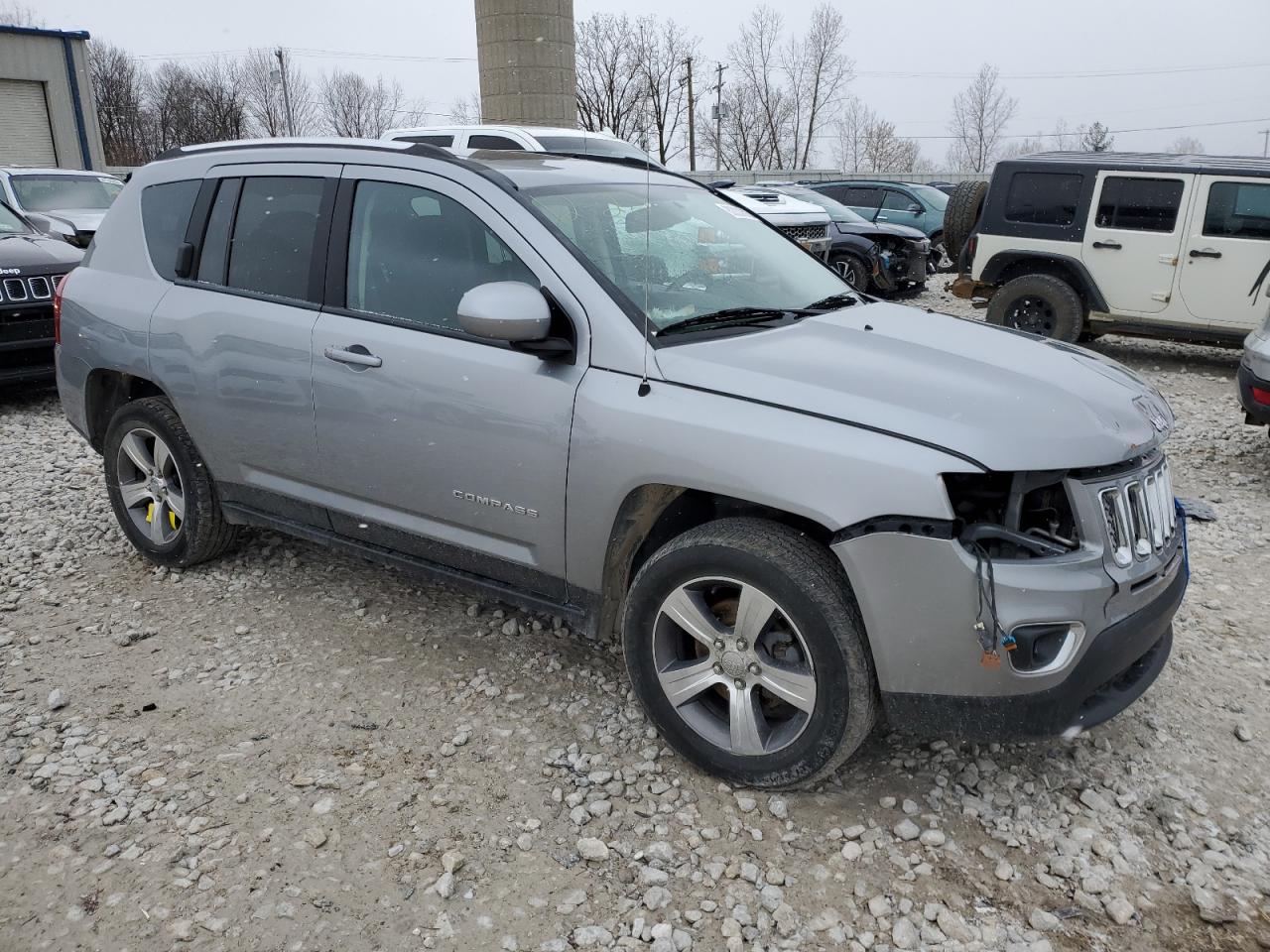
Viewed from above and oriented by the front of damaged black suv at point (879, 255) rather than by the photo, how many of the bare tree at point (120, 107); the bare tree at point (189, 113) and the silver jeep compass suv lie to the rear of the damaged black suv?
2

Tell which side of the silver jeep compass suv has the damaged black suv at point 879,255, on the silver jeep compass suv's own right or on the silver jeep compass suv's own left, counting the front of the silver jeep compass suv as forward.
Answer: on the silver jeep compass suv's own left

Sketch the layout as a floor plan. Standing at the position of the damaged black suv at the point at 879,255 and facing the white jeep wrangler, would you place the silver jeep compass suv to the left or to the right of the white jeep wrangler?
right

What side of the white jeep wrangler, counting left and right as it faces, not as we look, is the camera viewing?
right

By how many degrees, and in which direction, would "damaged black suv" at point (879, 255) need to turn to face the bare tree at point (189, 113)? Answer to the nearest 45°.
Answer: approximately 180°

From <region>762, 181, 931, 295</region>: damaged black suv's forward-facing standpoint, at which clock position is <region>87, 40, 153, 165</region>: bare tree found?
The bare tree is roughly at 6 o'clock from the damaged black suv.

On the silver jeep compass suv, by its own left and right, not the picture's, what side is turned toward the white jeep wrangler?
left

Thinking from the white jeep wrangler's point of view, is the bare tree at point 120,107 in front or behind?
behind

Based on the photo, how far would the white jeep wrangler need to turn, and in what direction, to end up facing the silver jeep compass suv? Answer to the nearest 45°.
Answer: approximately 90° to its right

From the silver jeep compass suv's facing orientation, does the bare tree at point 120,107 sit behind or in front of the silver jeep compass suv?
behind

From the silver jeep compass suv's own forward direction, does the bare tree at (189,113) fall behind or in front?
behind

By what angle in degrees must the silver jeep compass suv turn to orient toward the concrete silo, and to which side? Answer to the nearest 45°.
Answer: approximately 135° to its left

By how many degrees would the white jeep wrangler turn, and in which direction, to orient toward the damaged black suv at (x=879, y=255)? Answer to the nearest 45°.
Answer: approximately 135° to its left

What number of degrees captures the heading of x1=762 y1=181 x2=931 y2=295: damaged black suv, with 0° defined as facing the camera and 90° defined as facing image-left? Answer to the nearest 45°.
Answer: approximately 315°
